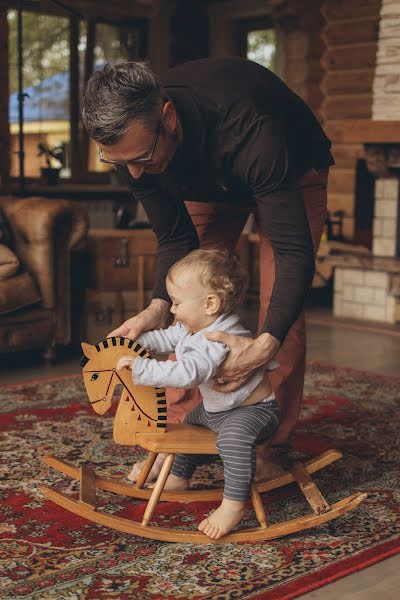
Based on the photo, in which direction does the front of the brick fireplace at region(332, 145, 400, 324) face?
to the viewer's left

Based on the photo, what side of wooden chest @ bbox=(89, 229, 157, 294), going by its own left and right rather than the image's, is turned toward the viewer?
front

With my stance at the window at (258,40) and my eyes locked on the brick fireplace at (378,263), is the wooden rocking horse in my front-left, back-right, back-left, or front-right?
front-right

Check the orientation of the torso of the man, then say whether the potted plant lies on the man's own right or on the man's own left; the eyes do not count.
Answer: on the man's own right

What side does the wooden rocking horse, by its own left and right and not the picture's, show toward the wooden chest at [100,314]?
right

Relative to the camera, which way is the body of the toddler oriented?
to the viewer's left

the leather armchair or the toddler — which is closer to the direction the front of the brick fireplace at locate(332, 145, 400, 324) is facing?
the leather armchair

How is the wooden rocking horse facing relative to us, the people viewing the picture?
facing to the left of the viewer

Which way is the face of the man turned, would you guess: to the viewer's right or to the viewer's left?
to the viewer's left

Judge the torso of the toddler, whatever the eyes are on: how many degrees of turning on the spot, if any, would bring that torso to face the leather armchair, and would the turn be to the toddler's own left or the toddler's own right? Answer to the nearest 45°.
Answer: approximately 90° to the toddler's own right

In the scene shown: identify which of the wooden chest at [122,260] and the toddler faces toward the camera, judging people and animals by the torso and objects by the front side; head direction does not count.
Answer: the wooden chest
